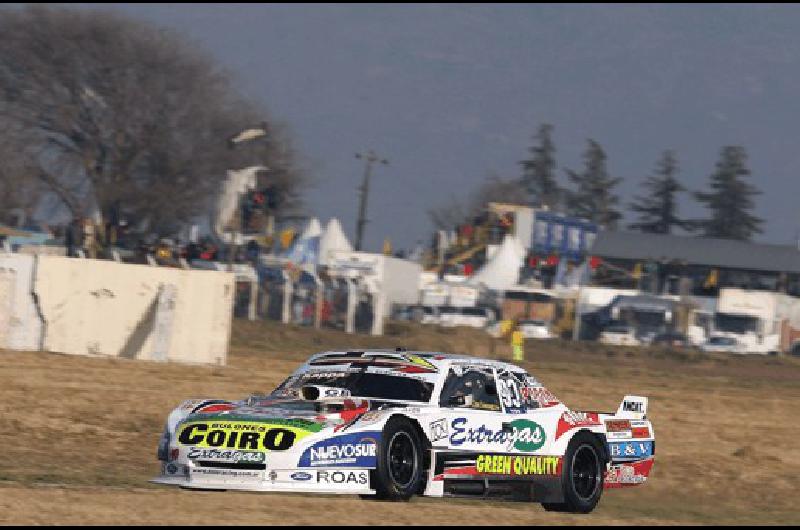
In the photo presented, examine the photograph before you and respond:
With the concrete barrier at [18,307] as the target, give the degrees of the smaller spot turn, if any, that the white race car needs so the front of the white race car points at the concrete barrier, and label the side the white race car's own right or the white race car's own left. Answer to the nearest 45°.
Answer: approximately 90° to the white race car's own right

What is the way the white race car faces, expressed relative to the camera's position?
facing the viewer and to the left of the viewer

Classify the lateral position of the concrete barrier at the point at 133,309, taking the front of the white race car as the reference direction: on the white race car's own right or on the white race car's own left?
on the white race car's own right
